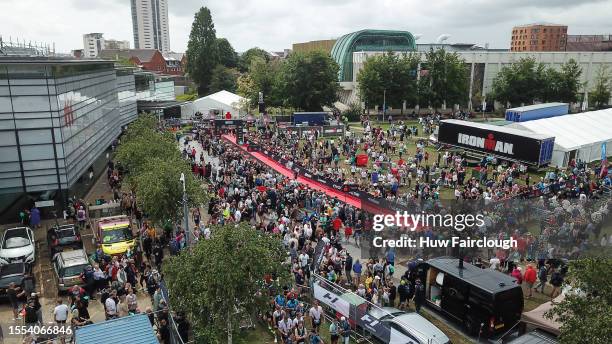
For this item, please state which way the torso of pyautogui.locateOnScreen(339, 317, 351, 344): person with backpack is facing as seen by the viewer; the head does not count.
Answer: away from the camera

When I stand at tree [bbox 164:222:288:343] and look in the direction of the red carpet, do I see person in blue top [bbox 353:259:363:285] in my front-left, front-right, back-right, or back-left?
front-right

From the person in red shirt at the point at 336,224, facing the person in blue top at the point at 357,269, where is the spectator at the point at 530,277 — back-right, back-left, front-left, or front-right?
front-left

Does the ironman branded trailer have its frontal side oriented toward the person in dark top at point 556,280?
no

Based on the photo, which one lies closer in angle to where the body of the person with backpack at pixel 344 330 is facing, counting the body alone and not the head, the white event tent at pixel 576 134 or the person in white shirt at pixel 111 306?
the white event tent

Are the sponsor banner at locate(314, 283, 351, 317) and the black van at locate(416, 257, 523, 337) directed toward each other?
no

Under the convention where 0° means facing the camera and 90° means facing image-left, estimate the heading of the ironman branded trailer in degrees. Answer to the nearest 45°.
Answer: approximately 135°

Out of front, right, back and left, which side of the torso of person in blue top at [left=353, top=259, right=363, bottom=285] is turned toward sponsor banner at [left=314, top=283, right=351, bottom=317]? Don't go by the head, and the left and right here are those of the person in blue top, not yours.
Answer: back

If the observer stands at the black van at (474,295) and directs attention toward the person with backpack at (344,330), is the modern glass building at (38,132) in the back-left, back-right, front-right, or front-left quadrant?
front-right

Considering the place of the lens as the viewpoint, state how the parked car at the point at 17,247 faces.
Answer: facing the viewer

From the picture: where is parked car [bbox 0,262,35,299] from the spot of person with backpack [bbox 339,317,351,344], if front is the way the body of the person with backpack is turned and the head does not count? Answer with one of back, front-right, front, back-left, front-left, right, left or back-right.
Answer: left

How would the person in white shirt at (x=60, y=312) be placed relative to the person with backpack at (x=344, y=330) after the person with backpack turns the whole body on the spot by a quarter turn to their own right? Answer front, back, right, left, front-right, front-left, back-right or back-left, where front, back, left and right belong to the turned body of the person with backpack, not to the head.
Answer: back

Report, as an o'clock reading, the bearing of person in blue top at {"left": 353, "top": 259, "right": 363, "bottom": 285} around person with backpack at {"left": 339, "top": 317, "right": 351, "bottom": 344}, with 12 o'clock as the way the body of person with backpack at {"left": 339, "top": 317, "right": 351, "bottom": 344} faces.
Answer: person in blue top at {"left": 353, "top": 259, "right": 363, "bottom": 285} is roughly at 12 o'clock from person with backpack at {"left": 339, "top": 317, "right": 351, "bottom": 344}.

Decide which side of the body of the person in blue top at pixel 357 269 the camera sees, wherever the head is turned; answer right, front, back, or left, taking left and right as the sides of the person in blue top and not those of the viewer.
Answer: back

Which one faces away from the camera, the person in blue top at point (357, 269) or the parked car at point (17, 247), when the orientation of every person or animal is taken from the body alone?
the person in blue top

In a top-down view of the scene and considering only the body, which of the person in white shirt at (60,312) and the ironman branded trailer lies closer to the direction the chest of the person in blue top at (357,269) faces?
the ironman branded trailer
